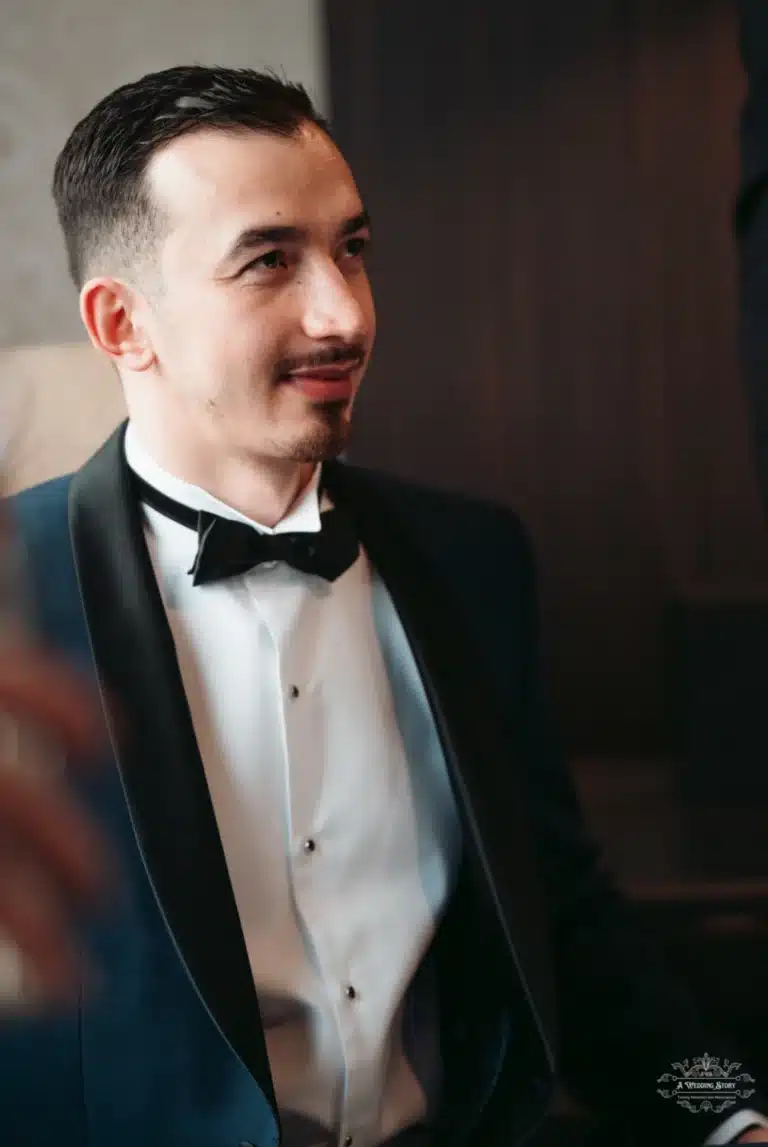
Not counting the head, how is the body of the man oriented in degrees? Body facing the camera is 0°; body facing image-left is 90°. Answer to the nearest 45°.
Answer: approximately 315°

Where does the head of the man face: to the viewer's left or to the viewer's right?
to the viewer's right
